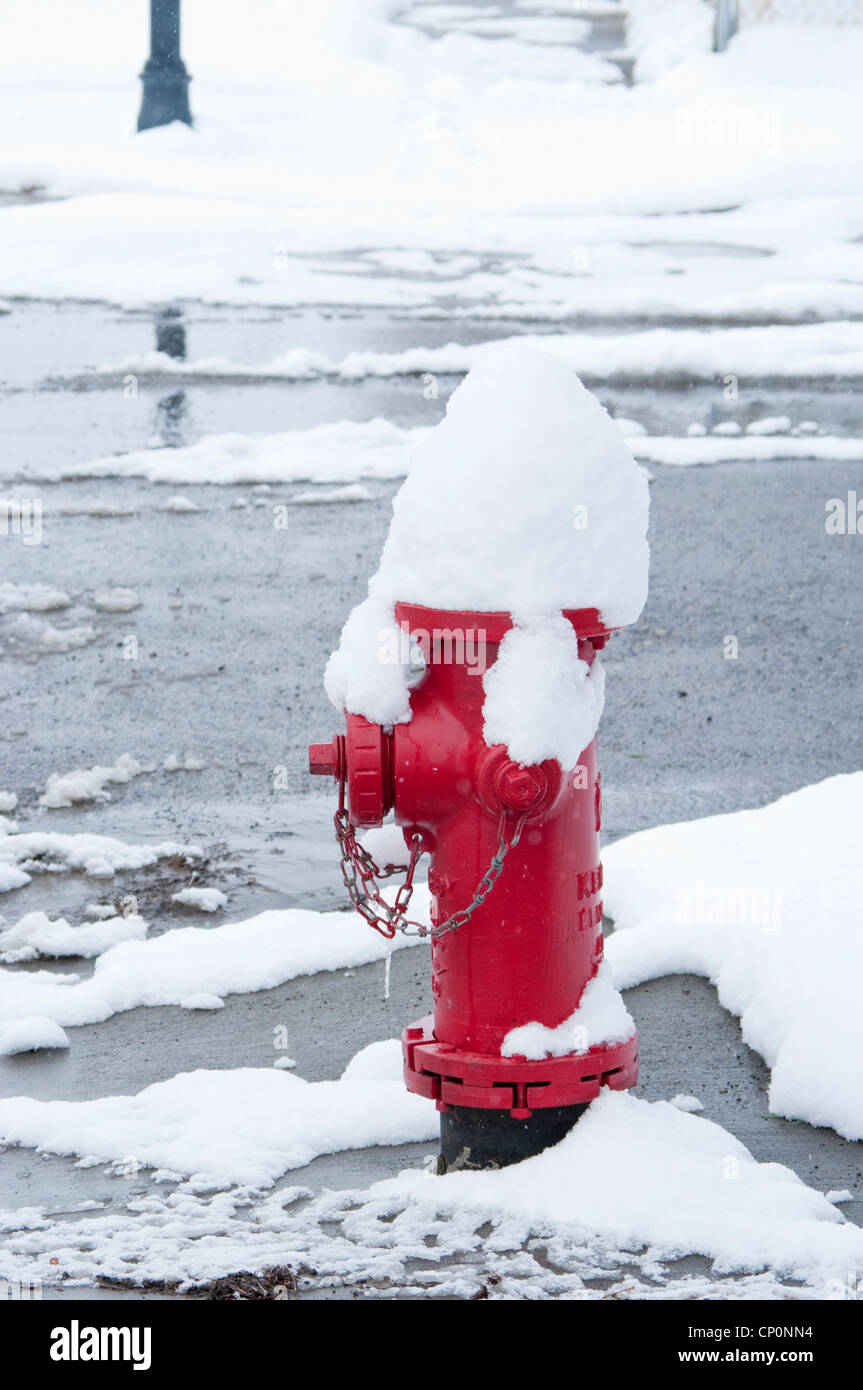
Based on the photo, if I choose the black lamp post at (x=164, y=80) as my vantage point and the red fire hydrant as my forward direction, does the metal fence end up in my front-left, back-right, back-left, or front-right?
back-left

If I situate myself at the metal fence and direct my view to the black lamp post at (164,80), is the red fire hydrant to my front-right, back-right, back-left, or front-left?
front-left

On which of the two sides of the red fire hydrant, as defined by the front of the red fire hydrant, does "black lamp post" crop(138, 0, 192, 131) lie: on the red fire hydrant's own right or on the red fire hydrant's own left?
on the red fire hydrant's own right
